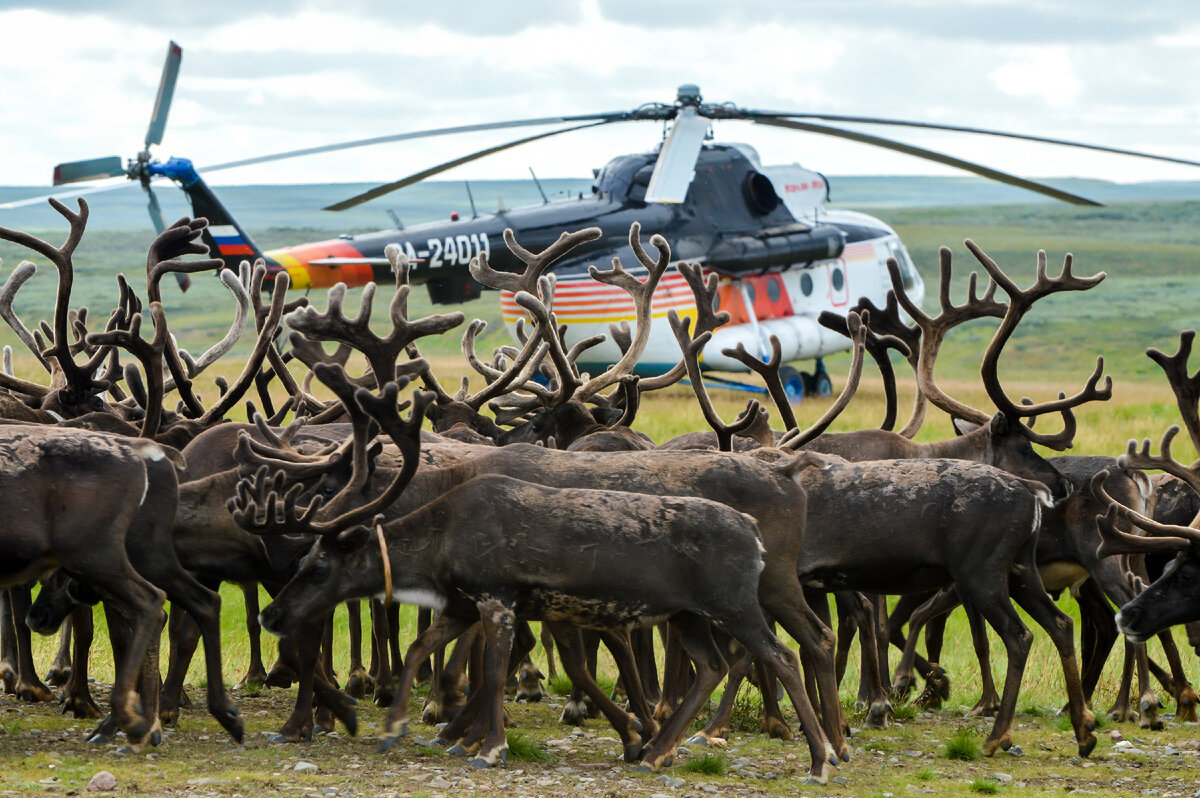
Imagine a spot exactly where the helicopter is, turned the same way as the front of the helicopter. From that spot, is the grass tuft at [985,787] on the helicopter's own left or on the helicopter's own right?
on the helicopter's own right

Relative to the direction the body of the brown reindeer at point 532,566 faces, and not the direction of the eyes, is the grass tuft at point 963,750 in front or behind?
behind

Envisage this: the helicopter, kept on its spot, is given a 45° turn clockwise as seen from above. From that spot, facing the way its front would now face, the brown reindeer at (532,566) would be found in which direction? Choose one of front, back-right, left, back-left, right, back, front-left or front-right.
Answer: right

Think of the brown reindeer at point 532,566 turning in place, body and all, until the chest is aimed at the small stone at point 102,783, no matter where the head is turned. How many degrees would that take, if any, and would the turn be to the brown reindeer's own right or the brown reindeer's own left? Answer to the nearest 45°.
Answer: approximately 45° to the brown reindeer's own left

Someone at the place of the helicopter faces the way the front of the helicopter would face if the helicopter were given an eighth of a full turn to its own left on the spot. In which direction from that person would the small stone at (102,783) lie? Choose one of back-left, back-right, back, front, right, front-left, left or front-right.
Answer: back

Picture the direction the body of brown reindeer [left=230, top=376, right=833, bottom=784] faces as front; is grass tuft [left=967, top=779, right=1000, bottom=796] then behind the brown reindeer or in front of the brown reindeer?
behind

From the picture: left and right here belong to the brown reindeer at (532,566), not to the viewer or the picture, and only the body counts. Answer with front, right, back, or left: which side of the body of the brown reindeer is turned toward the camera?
left

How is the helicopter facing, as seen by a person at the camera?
facing away from the viewer and to the right of the viewer
